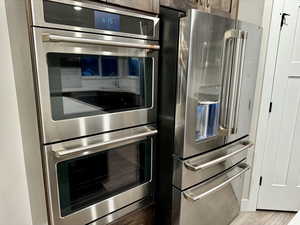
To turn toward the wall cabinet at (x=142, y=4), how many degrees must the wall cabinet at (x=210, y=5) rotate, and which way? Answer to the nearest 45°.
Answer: approximately 90° to its right

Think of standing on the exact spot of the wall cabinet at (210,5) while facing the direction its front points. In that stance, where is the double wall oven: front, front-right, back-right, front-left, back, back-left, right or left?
right

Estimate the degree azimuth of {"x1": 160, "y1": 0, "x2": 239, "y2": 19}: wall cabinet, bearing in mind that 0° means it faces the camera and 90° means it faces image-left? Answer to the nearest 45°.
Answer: approximately 315°

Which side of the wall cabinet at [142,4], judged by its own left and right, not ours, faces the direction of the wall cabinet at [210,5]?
left

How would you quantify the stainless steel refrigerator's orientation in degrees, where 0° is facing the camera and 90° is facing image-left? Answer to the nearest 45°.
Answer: approximately 315°

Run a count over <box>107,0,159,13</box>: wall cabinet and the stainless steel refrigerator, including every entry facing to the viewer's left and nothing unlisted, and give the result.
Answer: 0

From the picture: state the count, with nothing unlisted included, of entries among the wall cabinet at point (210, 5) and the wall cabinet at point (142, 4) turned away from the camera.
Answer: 0
